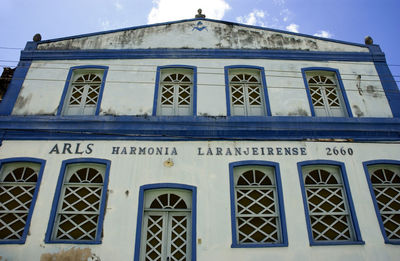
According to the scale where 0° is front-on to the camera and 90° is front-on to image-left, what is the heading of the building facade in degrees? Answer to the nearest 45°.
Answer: approximately 0°
